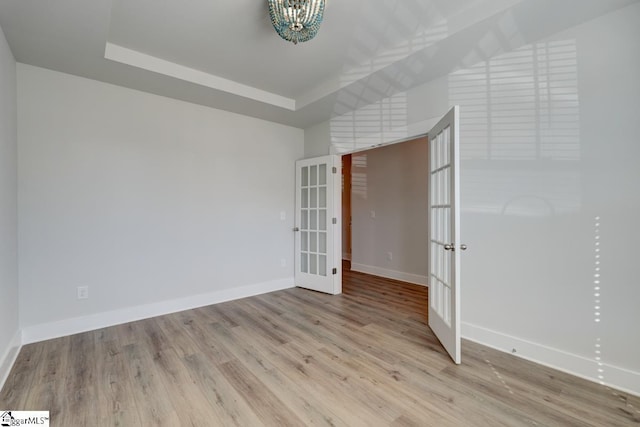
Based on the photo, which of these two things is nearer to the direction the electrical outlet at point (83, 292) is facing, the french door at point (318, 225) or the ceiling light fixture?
the ceiling light fixture

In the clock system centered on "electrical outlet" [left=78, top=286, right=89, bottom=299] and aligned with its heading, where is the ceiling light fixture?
The ceiling light fixture is roughly at 11 o'clock from the electrical outlet.

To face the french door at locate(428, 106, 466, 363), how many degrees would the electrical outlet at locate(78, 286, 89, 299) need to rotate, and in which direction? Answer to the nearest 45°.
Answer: approximately 45° to its left

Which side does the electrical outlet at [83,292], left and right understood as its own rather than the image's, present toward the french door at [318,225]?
left

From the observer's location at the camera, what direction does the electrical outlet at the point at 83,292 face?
facing the viewer
